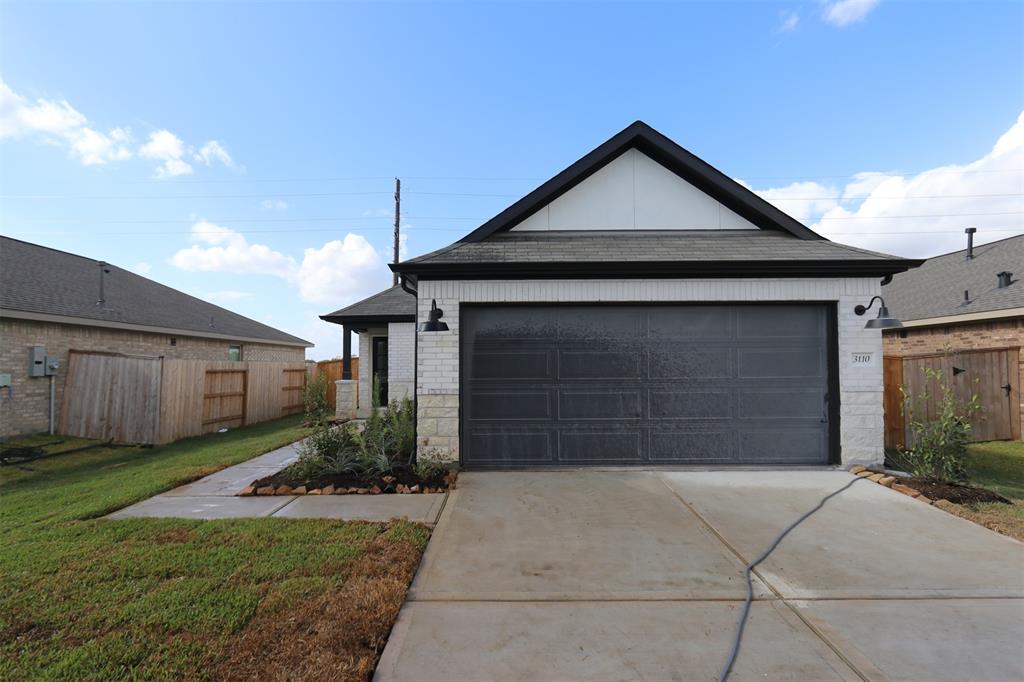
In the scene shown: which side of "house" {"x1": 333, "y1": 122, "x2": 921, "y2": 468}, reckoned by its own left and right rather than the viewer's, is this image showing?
front

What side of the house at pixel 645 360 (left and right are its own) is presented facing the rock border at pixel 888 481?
left

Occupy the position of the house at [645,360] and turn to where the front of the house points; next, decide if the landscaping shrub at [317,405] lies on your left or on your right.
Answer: on your right

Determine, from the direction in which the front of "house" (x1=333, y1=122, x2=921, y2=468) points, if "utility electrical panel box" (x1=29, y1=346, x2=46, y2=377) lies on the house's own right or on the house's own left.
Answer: on the house's own right

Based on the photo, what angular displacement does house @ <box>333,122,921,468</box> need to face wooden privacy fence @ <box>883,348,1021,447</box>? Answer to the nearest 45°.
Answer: approximately 135° to its left
